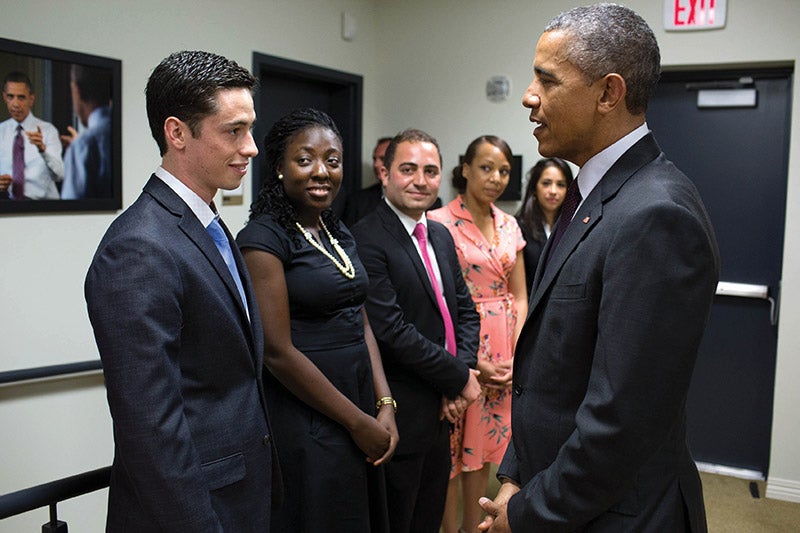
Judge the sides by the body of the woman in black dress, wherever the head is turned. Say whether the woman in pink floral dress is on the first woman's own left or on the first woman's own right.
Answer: on the first woman's own left

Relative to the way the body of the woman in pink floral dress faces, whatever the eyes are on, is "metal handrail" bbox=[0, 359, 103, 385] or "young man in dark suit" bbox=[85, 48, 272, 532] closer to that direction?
the young man in dark suit

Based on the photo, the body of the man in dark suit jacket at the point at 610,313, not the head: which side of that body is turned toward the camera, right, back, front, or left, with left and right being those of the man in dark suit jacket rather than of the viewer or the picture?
left

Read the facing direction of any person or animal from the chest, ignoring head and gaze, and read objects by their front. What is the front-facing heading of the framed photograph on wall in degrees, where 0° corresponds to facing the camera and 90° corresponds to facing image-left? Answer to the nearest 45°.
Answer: approximately 315°

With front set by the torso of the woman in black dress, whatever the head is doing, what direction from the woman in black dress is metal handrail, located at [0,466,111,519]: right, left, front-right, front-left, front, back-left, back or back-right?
right

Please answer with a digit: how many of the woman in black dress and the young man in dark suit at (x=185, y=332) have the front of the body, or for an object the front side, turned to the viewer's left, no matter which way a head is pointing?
0

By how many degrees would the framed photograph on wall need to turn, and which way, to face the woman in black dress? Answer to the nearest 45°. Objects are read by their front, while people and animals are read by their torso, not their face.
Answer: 0° — it already faces them

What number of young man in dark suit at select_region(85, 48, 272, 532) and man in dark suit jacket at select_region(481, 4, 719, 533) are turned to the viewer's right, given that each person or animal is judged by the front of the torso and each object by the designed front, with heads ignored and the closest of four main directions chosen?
1

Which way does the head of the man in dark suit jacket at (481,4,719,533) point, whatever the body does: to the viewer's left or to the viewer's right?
to the viewer's left

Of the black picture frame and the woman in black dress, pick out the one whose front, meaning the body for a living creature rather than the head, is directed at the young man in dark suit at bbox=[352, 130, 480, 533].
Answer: the black picture frame

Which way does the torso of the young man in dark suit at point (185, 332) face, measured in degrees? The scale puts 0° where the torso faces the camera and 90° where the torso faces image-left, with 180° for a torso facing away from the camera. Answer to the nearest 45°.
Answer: approximately 270°

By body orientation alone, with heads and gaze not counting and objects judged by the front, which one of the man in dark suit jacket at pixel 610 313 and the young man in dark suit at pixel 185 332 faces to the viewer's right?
the young man in dark suit

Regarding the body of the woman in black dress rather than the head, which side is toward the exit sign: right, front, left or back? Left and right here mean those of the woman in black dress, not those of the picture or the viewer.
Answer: left

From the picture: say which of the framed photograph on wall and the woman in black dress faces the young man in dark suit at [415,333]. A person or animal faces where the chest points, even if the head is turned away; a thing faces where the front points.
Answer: the framed photograph on wall
